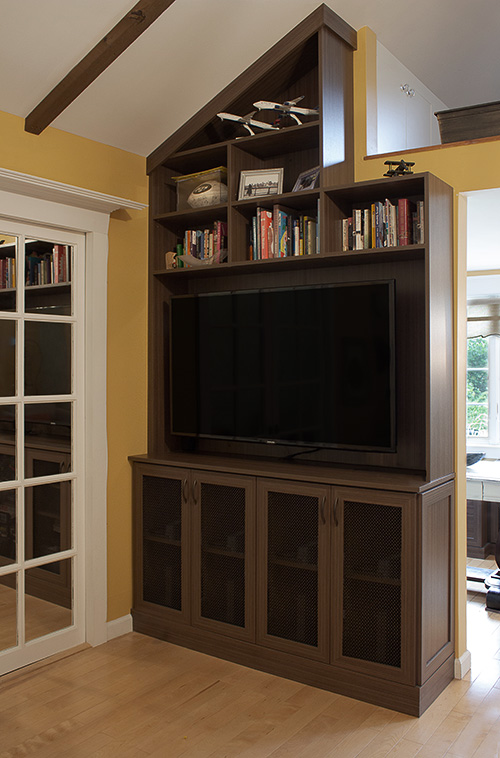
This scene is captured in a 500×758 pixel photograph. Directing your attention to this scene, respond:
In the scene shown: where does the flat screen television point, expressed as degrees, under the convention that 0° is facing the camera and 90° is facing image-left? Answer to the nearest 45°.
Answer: approximately 45°

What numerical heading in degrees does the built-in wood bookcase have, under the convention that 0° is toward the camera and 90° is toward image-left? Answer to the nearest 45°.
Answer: approximately 45°

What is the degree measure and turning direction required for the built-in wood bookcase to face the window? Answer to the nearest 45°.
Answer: approximately 180°
